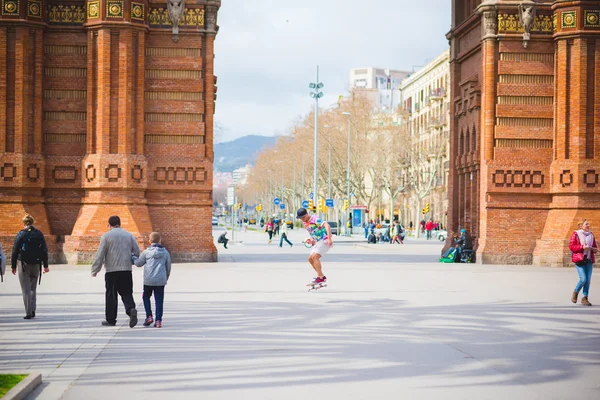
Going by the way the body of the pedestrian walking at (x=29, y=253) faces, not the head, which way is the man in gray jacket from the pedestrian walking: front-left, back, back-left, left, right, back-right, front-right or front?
back-right

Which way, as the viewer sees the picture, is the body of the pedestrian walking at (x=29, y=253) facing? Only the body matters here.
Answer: away from the camera

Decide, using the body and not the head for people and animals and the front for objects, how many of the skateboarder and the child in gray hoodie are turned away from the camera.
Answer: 1

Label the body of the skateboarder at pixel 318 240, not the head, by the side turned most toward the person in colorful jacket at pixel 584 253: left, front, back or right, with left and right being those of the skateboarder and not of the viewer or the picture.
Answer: left

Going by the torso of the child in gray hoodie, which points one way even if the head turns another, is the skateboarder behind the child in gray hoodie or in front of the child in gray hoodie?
in front

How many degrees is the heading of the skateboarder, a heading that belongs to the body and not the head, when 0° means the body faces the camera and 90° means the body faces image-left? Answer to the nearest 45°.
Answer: approximately 45°

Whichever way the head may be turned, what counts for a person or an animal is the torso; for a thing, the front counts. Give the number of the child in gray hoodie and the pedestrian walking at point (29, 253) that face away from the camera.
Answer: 2

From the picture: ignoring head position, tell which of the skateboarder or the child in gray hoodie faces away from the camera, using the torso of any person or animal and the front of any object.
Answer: the child in gray hoodie

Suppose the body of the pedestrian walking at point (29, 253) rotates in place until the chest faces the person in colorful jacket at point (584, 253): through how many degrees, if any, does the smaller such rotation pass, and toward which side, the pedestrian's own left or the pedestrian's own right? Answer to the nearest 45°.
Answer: approximately 90° to the pedestrian's own right

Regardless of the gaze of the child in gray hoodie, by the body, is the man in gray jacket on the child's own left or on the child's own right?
on the child's own left

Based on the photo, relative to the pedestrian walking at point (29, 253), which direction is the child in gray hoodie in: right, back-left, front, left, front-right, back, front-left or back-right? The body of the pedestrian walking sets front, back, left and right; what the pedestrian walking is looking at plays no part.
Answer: back-right

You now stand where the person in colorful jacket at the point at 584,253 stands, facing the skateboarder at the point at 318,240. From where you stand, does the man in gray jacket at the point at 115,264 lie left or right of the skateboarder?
left

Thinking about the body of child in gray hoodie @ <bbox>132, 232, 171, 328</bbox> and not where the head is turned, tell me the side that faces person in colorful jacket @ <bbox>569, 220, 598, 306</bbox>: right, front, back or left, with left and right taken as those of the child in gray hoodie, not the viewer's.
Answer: right

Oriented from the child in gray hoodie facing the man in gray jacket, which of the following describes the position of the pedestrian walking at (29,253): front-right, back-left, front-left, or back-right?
front-right

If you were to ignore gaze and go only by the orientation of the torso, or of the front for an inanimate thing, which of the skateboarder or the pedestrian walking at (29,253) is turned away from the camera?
the pedestrian walking

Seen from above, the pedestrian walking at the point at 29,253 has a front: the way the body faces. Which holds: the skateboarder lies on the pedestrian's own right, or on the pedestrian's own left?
on the pedestrian's own right

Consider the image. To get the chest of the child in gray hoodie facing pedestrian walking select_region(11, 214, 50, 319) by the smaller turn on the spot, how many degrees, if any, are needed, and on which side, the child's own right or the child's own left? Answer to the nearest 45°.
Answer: approximately 45° to the child's own left

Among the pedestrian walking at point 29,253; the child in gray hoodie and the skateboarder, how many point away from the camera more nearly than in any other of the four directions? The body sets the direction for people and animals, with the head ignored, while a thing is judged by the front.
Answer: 2

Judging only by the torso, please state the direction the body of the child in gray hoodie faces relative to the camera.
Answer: away from the camera

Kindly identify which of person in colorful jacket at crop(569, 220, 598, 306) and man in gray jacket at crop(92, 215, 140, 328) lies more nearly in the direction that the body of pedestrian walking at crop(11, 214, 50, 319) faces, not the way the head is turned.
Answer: the person in colorful jacket
